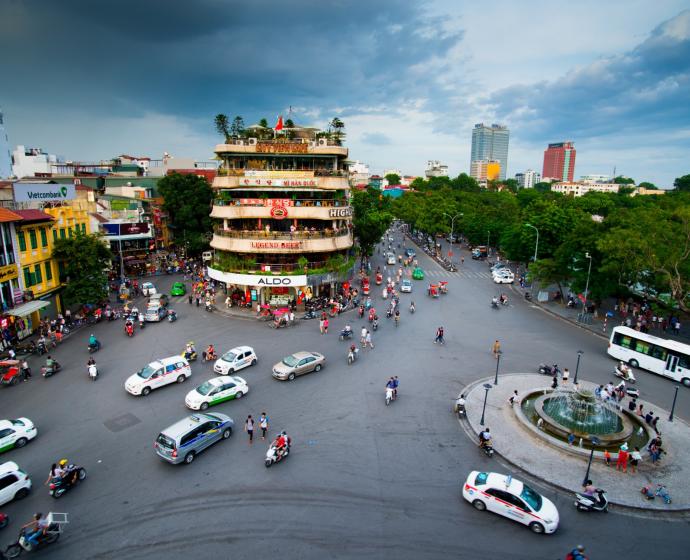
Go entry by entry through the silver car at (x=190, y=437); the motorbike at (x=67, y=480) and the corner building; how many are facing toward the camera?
1

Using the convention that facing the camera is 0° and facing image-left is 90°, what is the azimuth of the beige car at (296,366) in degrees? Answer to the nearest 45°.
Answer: approximately 45°

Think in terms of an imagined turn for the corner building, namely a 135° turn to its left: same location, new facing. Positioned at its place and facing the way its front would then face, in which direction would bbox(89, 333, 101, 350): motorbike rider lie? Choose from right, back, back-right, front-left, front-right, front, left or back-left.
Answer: back

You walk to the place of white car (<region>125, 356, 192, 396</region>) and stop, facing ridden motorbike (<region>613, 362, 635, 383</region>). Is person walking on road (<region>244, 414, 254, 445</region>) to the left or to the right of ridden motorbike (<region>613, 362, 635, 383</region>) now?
right

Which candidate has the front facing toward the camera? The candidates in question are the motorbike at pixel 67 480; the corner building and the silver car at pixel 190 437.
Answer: the corner building

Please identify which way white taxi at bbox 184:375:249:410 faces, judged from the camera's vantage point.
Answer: facing the viewer and to the left of the viewer

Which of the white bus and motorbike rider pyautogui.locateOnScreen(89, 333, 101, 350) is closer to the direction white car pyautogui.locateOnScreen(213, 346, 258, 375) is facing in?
the motorbike rider
